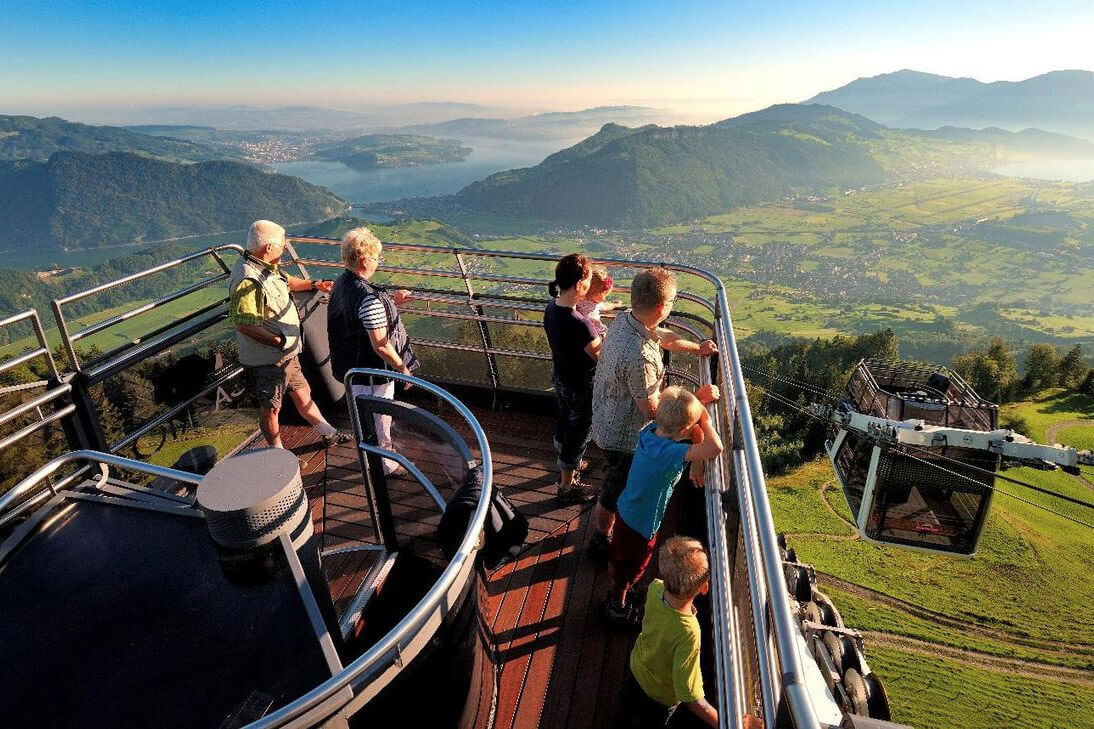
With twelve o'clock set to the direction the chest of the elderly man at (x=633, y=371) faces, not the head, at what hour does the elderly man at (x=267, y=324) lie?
the elderly man at (x=267, y=324) is roughly at 8 o'clock from the elderly man at (x=633, y=371).

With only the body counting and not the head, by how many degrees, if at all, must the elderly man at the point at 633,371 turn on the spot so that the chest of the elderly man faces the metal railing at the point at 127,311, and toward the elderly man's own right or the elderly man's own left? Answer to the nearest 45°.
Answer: approximately 135° to the elderly man's own left

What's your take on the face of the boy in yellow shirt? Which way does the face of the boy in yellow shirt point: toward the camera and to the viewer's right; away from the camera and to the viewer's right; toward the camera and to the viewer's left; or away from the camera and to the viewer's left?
away from the camera and to the viewer's right

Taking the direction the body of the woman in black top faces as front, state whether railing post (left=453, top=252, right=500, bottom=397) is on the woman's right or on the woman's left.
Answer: on the woman's left

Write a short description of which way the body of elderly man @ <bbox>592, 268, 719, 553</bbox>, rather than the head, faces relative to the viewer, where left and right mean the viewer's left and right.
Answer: facing away from the viewer and to the right of the viewer

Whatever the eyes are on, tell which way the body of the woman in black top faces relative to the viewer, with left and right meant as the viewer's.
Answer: facing away from the viewer and to the right of the viewer

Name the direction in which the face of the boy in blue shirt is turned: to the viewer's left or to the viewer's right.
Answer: to the viewer's right

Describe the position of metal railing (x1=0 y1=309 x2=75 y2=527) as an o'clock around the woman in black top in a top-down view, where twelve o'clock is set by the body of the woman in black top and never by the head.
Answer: The metal railing is roughly at 7 o'clock from the woman in black top.

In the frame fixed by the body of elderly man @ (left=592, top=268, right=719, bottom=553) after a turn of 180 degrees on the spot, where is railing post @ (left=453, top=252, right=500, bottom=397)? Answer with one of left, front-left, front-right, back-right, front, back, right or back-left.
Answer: right

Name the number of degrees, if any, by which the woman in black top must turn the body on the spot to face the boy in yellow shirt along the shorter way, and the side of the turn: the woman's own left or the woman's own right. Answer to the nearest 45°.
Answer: approximately 135° to the woman's own right

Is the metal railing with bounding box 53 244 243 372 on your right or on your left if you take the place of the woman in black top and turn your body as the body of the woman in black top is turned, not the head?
on your left

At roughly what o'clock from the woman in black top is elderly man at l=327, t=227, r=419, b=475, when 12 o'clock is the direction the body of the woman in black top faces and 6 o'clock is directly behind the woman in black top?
The elderly man is roughly at 8 o'clock from the woman in black top.
